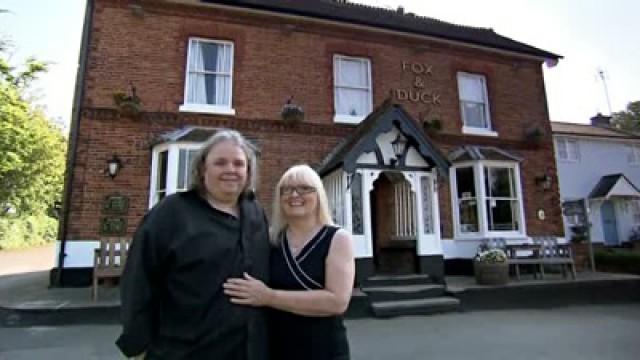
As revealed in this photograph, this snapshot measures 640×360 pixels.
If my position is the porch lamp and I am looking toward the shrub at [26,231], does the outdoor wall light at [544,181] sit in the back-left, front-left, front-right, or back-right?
back-right

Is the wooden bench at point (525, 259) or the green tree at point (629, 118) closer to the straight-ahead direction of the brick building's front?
the wooden bench

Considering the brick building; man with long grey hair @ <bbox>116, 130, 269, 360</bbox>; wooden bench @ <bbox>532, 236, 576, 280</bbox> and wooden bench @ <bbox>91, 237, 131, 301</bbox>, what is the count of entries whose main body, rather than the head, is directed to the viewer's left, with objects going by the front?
0

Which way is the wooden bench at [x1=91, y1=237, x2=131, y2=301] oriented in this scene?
toward the camera

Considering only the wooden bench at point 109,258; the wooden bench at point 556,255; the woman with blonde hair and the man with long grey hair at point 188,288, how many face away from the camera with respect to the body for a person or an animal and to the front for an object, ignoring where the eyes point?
0

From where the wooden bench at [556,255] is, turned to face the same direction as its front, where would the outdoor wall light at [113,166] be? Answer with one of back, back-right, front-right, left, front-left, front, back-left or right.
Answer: right

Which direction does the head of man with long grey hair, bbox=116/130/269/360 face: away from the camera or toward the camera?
toward the camera

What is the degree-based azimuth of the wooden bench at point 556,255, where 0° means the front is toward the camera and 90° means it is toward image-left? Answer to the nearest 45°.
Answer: approximately 315°

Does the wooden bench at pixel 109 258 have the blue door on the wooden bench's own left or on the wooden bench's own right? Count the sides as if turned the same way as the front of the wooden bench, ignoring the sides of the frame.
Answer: on the wooden bench's own left

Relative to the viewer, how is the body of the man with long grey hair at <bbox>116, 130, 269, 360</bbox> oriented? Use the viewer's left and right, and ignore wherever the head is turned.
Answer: facing the viewer and to the right of the viewer
